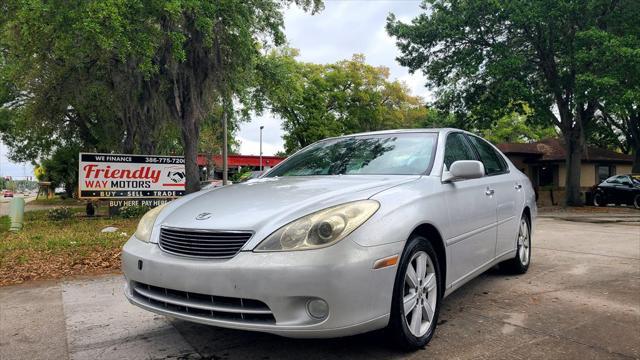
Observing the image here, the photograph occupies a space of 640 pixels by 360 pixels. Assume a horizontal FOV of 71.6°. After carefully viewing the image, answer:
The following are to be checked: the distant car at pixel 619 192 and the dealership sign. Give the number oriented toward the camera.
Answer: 1

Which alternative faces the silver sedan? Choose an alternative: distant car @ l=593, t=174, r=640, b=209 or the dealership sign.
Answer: the dealership sign

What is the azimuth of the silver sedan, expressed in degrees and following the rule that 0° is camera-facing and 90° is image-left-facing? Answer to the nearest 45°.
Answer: approximately 45°

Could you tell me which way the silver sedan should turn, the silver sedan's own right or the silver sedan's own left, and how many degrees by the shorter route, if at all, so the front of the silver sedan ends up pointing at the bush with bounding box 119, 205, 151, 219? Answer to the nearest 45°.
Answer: approximately 90° to the silver sedan's own right

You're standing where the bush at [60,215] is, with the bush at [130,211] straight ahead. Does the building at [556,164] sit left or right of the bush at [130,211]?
left

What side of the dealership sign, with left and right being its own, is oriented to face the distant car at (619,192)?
left

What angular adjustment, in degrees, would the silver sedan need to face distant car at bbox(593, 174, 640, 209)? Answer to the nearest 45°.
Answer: approximately 180°
